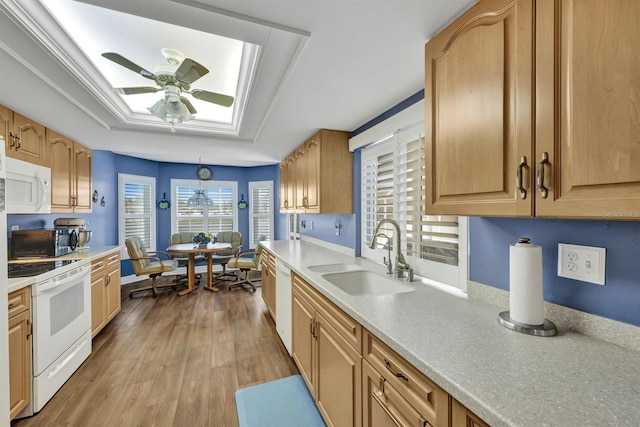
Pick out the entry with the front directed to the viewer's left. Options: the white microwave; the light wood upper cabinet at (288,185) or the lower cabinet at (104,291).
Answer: the light wood upper cabinet

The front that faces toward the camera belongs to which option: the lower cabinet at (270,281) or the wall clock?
the wall clock

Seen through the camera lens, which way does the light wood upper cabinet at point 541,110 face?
facing the viewer and to the left of the viewer

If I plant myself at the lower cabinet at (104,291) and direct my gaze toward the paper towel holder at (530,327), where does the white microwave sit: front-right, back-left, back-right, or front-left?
front-right

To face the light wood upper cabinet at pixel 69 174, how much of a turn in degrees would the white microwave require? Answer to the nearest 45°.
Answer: approximately 135° to its left

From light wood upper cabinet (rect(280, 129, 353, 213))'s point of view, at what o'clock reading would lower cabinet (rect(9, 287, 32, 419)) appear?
The lower cabinet is roughly at 11 o'clock from the light wood upper cabinet.

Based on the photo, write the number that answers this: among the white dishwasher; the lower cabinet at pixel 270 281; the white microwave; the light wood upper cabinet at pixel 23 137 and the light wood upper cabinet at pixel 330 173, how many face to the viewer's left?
3

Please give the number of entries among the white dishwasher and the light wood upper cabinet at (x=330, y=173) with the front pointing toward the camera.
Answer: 0

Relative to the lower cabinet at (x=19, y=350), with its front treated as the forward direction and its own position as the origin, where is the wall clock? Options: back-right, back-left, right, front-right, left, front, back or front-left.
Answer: left

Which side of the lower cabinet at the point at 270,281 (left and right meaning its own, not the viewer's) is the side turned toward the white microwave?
front

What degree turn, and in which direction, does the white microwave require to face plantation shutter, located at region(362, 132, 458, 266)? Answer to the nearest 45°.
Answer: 0° — it already faces it

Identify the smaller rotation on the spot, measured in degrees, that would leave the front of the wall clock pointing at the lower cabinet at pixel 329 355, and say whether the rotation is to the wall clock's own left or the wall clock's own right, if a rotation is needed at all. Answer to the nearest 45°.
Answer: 0° — it already faces it

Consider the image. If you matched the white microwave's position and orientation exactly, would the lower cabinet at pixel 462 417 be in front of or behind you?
in front

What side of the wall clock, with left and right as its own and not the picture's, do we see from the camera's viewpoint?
front

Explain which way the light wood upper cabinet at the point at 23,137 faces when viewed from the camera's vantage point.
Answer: facing the viewer and to the right of the viewer

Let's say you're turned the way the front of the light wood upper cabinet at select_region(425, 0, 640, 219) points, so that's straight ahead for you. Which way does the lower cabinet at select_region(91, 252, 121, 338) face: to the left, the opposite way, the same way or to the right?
the opposite way

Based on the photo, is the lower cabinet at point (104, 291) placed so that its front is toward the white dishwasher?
yes

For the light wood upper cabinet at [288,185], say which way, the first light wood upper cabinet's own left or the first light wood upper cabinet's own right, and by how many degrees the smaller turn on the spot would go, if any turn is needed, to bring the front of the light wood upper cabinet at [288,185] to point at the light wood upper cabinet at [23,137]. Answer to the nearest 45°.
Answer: approximately 45° to the first light wood upper cabinet's own left

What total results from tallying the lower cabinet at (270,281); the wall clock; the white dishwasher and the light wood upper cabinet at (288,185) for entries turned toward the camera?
1

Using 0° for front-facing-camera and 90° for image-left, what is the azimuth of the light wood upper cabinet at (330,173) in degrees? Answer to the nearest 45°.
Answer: approximately 90°

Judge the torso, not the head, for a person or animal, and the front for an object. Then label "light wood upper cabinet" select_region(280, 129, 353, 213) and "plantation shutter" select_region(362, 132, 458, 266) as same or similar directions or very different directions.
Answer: same or similar directions
